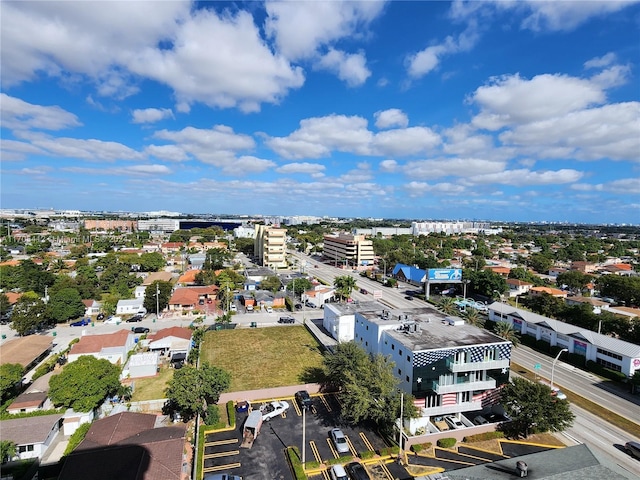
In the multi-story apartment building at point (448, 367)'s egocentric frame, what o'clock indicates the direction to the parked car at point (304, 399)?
The parked car is roughly at 4 o'clock from the multi-story apartment building.

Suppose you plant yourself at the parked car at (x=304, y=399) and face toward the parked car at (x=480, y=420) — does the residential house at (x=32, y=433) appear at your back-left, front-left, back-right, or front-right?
back-right

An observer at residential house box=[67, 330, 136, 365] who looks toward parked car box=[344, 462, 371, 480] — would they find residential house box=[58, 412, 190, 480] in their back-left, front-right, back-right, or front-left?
front-right

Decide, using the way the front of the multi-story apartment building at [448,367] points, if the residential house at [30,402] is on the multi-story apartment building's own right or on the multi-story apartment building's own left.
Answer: on the multi-story apartment building's own right

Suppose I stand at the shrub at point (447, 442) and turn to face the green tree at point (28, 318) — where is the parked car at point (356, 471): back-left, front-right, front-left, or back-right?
front-left

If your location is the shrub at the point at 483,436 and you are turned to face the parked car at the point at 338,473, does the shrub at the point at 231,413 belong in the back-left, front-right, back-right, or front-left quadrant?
front-right

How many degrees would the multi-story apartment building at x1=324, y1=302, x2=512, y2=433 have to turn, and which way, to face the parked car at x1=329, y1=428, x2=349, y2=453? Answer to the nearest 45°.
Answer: approximately 90° to its right

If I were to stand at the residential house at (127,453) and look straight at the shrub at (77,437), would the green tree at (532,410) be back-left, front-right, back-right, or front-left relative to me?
back-right

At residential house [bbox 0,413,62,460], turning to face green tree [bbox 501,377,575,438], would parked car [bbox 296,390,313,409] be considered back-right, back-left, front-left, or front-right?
front-left

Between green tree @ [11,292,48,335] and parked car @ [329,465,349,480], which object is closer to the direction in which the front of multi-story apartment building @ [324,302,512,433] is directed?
the parked car

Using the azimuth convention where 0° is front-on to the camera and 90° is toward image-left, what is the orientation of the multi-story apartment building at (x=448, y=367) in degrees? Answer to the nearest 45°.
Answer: approximately 315°

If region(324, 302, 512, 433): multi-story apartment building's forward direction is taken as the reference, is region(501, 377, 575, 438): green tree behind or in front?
in front

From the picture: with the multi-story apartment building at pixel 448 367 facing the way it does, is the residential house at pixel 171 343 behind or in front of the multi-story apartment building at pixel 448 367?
behind
